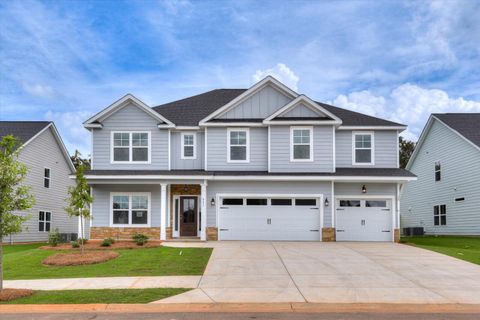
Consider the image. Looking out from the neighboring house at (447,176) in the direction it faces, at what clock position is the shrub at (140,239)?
The shrub is roughly at 3 o'clock from the neighboring house.

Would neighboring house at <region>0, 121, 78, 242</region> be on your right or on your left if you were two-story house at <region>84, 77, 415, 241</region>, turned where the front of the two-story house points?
on your right

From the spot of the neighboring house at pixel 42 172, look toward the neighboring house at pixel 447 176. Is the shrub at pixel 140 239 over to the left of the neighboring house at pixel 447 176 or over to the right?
right

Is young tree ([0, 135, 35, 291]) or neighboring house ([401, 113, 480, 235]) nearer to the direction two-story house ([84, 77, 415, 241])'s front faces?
the young tree

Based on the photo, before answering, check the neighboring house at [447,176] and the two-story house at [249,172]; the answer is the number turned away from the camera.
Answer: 0

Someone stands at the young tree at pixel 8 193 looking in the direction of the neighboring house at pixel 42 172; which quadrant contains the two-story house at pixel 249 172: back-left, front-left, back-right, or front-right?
front-right

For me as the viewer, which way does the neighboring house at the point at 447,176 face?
facing the viewer and to the right of the viewer

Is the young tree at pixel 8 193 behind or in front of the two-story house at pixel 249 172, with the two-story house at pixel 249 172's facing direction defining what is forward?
in front

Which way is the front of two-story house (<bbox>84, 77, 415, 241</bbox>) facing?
toward the camera

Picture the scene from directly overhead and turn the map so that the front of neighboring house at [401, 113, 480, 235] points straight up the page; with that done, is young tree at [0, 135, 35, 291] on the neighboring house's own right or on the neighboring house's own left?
on the neighboring house's own right

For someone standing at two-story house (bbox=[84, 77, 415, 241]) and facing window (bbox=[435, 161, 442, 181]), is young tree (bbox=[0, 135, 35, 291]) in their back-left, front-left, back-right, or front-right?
back-right

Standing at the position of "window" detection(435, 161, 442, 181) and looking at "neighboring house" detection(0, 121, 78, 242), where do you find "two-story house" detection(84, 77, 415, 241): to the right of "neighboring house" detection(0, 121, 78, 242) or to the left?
left

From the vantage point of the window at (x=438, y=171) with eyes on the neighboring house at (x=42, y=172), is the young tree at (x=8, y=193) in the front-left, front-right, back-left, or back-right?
front-left

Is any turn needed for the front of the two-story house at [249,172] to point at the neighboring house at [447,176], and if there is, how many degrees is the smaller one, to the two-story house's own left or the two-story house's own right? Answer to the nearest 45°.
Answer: approximately 135° to the two-story house's own left

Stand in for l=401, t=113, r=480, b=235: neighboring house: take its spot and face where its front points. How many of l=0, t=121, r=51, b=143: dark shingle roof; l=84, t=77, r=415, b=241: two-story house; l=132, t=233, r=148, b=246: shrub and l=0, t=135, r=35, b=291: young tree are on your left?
0
